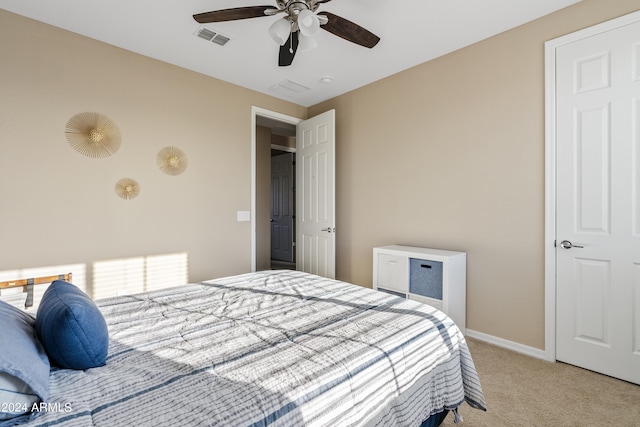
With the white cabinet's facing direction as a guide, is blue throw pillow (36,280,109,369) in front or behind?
in front

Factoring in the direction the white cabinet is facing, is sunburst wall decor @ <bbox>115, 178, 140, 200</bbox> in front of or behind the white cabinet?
in front

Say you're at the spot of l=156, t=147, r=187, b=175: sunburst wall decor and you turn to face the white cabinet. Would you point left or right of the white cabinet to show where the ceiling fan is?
right

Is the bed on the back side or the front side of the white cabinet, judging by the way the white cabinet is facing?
on the front side

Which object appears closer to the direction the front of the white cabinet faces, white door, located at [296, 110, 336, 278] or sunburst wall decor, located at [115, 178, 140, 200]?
the sunburst wall decor

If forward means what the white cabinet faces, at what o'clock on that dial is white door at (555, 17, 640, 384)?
The white door is roughly at 8 o'clock from the white cabinet.

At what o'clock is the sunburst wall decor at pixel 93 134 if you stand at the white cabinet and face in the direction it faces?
The sunburst wall decor is roughly at 1 o'clock from the white cabinet.

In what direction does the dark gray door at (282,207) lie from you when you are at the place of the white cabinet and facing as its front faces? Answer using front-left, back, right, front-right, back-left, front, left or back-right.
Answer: right

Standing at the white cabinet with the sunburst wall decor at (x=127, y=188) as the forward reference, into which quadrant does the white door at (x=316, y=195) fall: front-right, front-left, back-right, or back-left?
front-right

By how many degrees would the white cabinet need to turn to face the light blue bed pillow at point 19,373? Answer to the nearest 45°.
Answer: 0° — it already faces it

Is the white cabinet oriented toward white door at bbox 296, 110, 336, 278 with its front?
no

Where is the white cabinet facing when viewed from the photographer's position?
facing the viewer and to the left of the viewer
